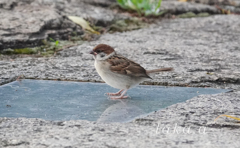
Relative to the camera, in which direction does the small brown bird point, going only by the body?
to the viewer's left
